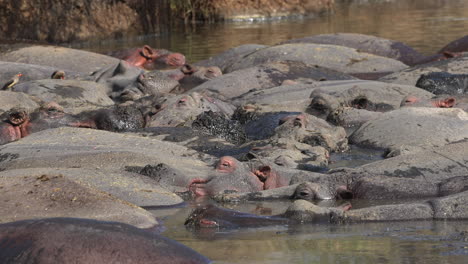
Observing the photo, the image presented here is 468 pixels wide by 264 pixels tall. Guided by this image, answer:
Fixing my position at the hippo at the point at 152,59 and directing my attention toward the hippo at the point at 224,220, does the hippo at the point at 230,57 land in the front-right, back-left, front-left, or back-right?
front-left

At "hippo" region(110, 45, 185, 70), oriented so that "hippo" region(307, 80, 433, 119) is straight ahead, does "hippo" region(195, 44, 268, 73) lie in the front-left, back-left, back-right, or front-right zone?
front-left

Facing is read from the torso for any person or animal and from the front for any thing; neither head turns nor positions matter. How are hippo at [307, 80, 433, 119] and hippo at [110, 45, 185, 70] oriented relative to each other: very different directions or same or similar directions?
very different directions

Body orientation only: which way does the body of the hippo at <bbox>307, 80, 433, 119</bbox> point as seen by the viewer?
to the viewer's left

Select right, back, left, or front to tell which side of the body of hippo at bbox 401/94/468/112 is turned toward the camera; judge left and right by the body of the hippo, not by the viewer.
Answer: left

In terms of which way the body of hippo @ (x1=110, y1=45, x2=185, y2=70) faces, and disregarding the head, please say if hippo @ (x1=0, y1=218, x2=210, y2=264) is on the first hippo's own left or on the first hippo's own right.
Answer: on the first hippo's own right

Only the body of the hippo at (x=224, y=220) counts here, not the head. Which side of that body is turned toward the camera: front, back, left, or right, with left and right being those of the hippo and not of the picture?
left

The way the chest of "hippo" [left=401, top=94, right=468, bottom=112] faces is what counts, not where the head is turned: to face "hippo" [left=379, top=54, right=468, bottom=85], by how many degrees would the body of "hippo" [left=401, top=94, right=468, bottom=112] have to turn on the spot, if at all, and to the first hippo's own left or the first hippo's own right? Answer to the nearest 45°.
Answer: approximately 90° to the first hippo's own right

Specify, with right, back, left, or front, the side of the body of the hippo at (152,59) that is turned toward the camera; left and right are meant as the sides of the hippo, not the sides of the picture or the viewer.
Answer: right
